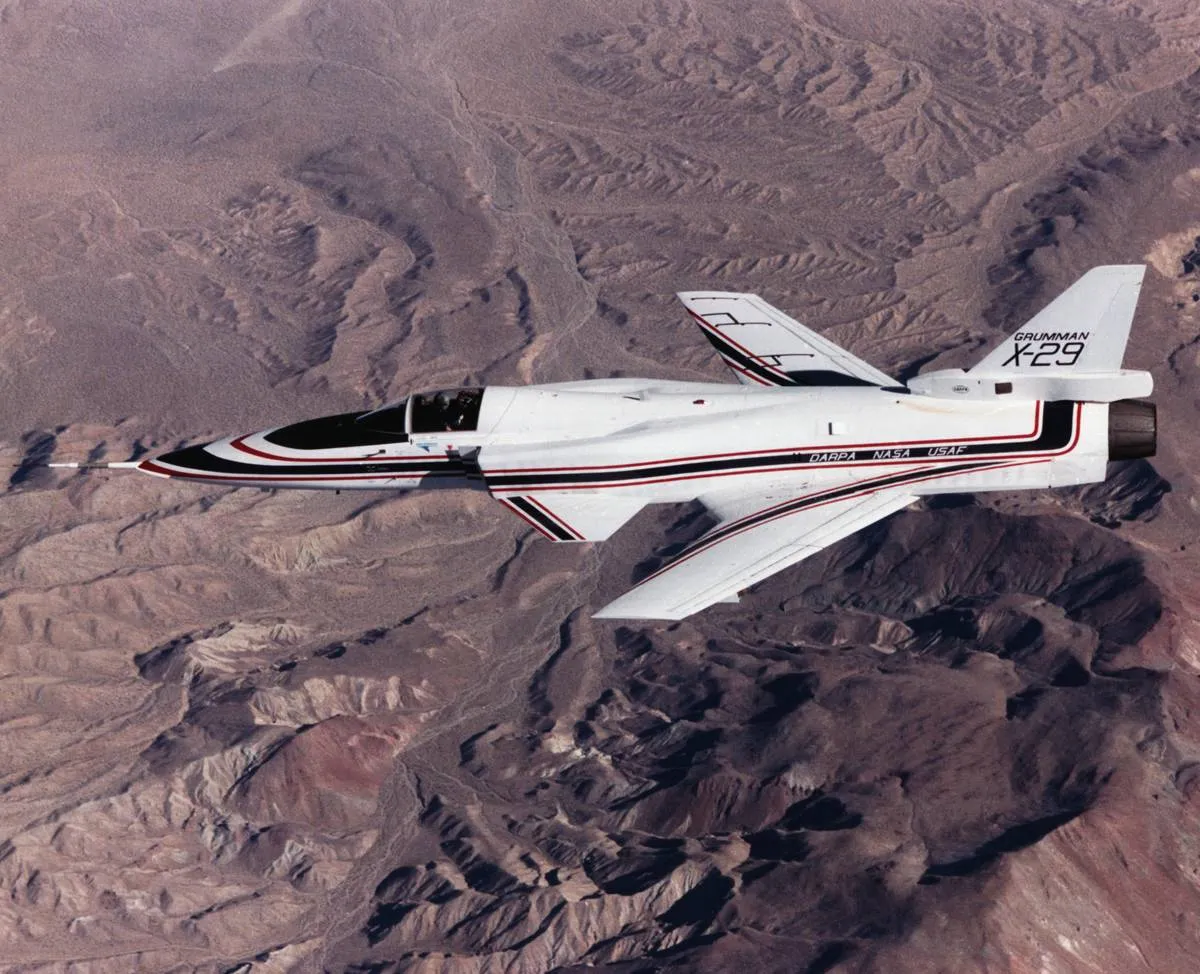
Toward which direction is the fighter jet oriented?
to the viewer's left
